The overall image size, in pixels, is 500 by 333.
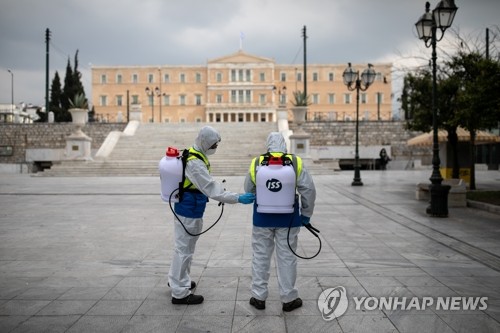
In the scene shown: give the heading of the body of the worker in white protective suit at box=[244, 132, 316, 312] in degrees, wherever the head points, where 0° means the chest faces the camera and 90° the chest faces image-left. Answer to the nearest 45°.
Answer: approximately 180°

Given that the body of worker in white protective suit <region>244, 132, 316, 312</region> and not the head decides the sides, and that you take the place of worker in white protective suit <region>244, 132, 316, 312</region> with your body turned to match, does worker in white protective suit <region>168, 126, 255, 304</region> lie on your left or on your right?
on your left

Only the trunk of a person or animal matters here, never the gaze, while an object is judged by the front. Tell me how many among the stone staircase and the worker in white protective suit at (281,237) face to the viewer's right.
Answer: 0

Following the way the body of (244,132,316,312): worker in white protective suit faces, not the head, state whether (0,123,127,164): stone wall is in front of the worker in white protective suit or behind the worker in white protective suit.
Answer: in front

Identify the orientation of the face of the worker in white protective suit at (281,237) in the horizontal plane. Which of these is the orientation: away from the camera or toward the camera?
away from the camera

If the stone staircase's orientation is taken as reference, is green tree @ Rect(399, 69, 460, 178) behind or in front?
in front
